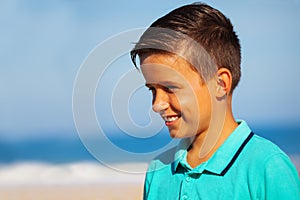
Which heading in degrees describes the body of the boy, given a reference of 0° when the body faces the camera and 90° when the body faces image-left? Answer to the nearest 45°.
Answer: approximately 45°
